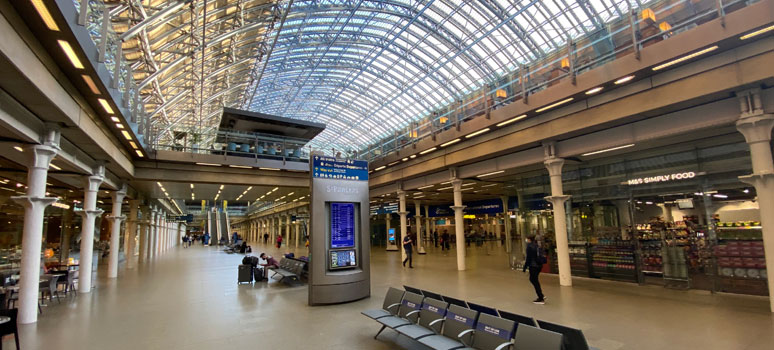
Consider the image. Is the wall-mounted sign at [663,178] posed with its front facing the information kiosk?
yes

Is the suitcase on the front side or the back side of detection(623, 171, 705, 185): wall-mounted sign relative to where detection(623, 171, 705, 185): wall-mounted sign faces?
on the front side

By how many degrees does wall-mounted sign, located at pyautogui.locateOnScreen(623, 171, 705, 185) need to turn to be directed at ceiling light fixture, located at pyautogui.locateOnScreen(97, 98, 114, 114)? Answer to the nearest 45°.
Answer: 0° — it already faces it

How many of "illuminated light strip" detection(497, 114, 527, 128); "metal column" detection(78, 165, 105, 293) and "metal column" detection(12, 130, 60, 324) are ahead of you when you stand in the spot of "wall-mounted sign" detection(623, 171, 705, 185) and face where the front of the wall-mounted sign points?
3

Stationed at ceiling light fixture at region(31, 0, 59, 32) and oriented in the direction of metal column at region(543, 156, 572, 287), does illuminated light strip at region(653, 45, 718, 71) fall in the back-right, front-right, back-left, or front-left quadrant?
front-right

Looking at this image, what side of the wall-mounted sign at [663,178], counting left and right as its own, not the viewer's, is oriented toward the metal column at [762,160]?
left

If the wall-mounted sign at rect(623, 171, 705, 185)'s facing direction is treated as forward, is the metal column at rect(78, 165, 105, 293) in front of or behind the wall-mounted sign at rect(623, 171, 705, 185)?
in front

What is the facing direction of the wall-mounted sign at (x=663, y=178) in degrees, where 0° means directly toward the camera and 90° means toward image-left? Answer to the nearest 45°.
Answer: approximately 45°

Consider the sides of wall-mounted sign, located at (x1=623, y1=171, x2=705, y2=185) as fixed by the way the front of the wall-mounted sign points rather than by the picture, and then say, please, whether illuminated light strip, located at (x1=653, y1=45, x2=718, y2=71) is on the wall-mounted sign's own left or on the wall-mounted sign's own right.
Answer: on the wall-mounted sign's own left

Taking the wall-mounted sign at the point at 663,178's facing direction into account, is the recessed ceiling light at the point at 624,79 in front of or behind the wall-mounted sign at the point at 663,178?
in front

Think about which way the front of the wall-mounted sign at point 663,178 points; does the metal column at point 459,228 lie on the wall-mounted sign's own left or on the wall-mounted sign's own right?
on the wall-mounted sign's own right

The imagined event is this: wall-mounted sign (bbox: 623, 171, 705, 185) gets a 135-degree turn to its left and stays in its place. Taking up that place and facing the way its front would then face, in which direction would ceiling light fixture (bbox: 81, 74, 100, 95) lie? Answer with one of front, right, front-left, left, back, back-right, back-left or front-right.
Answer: back-right

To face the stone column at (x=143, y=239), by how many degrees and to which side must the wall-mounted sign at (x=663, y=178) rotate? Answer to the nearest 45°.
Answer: approximately 45° to its right

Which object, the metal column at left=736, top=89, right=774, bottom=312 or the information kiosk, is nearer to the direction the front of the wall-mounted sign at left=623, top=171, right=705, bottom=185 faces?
the information kiosk
